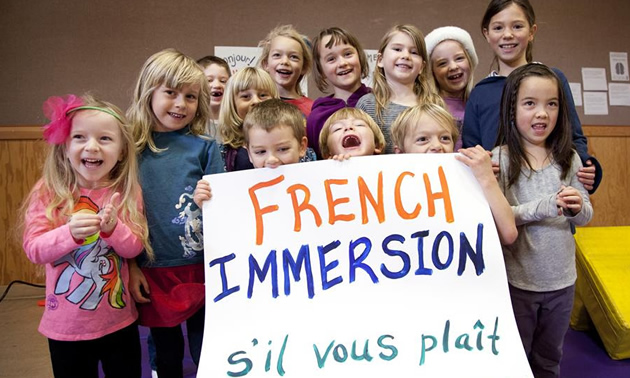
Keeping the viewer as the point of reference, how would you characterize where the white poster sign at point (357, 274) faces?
facing the viewer

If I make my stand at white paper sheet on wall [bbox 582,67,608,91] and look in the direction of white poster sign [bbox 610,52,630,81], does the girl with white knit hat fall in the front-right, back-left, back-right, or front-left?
back-right

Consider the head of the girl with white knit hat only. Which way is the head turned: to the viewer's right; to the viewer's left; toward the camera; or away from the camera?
toward the camera

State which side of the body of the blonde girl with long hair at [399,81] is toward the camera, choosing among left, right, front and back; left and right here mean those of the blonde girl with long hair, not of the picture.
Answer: front

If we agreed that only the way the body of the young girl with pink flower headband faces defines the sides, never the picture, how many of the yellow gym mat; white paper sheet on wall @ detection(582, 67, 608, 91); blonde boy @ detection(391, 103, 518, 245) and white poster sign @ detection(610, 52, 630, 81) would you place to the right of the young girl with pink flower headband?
0

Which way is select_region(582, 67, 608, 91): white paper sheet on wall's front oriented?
toward the camera

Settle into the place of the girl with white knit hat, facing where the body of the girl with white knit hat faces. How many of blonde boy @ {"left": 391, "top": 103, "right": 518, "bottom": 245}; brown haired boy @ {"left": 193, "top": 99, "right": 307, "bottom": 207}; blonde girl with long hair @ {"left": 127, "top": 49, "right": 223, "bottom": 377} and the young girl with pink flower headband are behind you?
0

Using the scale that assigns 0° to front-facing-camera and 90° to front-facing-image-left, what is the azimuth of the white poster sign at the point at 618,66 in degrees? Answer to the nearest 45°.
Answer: approximately 0°

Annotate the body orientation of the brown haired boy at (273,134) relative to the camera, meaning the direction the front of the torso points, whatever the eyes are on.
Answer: toward the camera

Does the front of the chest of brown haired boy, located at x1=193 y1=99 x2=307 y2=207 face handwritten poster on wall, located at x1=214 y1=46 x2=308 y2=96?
no

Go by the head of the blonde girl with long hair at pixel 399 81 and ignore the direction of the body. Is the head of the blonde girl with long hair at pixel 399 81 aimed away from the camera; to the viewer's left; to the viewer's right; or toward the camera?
toward the camera

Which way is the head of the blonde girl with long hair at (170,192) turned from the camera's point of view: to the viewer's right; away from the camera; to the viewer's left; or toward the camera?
toward the camera

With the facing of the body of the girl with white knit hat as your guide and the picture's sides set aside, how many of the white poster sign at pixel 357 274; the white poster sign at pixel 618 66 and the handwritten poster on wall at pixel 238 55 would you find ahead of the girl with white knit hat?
1

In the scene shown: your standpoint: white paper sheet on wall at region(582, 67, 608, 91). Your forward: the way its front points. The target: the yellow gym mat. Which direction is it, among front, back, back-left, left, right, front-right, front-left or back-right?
front
